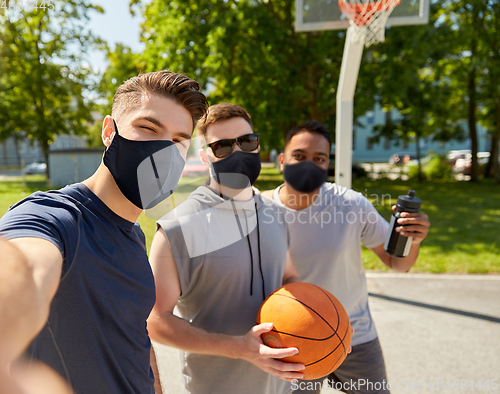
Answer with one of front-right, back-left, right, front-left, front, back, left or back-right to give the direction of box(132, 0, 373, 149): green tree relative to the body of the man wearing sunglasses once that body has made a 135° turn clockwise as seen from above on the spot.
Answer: right

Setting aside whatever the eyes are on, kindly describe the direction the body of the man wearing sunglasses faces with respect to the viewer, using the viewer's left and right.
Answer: facing the viewer and to the right of the viewer

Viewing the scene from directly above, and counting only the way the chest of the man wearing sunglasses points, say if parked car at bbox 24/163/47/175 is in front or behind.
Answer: behind

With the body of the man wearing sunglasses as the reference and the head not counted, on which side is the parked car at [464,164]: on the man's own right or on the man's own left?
on the man's own left

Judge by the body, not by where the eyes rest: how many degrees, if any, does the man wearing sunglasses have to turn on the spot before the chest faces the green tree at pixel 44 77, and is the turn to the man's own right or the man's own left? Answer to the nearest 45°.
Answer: approximately 180°

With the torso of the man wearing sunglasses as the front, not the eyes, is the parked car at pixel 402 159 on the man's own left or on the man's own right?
on the man's own left

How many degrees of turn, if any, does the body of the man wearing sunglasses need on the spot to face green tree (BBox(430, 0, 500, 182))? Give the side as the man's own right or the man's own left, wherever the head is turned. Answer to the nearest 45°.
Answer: approximately 90° to the man's own left
